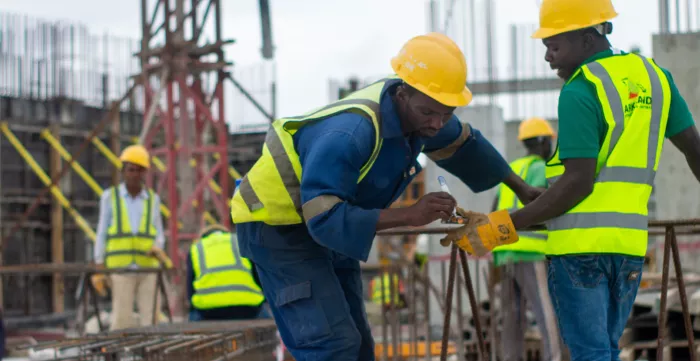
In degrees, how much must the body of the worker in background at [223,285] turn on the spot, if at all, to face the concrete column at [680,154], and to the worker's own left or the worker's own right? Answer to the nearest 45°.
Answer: approximately 45° to the worker's own right

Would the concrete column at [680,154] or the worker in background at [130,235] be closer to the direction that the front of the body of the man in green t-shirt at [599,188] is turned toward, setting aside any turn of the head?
the worker in background

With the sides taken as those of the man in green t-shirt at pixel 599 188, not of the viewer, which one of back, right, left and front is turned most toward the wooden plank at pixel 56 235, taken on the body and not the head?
front

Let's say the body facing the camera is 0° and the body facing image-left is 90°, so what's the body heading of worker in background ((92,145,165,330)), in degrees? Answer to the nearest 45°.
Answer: approximately 0°

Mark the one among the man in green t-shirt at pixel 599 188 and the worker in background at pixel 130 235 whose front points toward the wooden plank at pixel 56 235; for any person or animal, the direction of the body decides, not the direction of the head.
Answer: the man in green t-shirt

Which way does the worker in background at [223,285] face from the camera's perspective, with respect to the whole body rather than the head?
away from the camera

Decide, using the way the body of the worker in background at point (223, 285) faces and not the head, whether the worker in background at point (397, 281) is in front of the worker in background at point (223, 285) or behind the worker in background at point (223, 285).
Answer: in front

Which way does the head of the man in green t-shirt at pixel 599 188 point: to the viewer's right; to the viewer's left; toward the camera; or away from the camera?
to the viewer's left

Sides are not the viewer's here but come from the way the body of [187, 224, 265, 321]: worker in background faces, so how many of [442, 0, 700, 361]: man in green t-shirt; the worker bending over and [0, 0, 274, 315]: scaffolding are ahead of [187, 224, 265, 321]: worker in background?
1

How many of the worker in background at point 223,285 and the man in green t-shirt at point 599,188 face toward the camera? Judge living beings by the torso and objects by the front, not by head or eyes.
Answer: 0

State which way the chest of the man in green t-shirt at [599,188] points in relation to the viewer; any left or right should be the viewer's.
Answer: facing away from the viewer and to the left of the viewer
